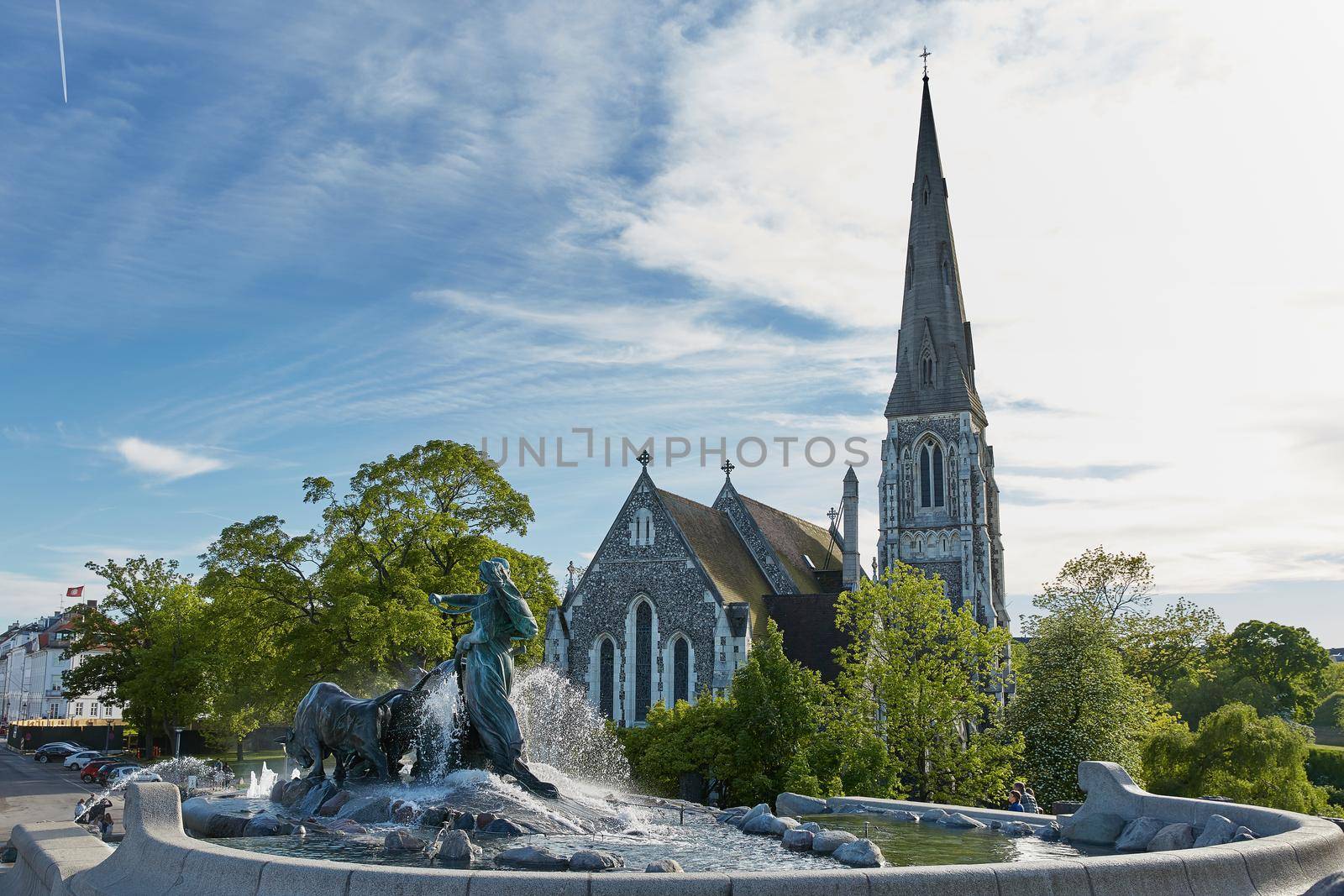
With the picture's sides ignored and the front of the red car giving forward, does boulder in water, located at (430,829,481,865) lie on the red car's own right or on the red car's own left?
on the red car's own left

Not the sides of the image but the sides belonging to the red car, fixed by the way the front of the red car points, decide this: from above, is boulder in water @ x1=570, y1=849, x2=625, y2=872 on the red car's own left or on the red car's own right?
on the red car's own left

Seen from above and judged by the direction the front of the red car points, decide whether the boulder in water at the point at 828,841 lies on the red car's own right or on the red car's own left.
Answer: on the red car's own left

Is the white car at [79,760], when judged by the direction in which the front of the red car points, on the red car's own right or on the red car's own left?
on the red car's own right

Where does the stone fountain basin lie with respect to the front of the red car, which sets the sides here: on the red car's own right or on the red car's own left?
on the red car's own left

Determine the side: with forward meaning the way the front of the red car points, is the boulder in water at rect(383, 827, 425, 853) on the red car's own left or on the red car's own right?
on the red car's own left

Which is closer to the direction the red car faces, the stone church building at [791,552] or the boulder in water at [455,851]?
the boulder in water
